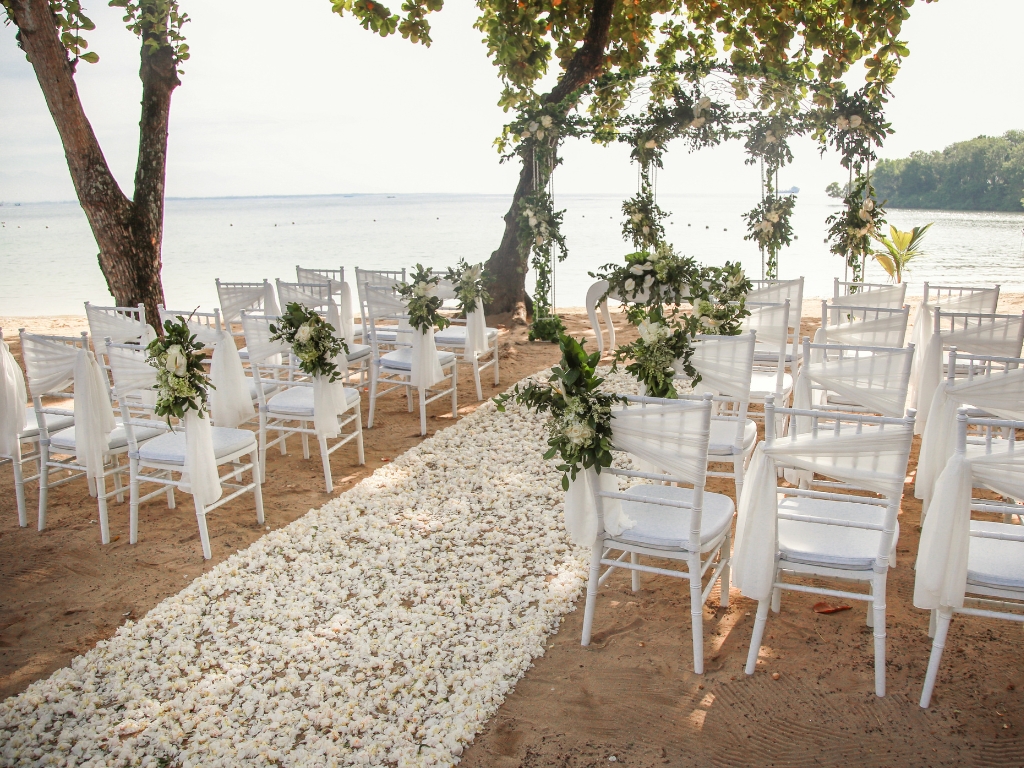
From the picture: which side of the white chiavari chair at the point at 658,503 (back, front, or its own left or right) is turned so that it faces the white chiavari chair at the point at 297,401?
left

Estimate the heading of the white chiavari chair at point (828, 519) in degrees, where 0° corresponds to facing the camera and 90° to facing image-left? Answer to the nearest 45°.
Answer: approximately 180°

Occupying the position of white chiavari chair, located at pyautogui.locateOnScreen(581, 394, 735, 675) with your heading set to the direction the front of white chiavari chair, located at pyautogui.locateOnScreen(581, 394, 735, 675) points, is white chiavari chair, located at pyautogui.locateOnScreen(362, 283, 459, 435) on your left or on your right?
on your left

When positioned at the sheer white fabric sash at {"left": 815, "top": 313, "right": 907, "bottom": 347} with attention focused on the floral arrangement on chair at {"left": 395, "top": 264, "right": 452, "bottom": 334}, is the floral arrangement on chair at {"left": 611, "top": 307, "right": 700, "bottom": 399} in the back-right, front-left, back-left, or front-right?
front-left

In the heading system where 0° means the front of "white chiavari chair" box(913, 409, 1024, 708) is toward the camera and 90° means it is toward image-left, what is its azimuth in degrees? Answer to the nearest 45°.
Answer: approximately 180°

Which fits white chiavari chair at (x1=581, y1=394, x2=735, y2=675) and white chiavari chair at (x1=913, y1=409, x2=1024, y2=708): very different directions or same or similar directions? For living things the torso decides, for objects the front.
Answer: same or similar directions

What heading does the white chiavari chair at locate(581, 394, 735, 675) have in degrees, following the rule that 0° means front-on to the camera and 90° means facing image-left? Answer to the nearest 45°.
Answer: approximately 225°

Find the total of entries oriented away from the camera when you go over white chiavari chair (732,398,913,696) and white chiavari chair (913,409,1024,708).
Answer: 2

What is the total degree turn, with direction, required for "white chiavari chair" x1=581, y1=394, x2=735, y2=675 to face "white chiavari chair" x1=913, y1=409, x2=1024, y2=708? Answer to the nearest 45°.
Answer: approximately 45° to its right

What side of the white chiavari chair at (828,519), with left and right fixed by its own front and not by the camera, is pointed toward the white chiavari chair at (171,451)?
left

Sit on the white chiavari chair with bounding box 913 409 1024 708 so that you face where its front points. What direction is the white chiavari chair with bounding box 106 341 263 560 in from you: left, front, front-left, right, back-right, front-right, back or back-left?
left

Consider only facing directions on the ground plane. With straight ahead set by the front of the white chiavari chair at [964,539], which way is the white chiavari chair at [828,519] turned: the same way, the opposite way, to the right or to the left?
the same way

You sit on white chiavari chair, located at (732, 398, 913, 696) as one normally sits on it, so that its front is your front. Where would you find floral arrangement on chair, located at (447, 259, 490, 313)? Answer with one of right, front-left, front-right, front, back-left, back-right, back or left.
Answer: front-left

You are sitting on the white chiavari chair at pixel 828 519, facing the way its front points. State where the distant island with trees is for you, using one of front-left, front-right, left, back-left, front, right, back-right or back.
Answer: front

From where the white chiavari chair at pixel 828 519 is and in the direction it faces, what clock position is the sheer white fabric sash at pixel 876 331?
The sheer white fabric sash is roughly at 12 o'clock from the white chiavari chair.

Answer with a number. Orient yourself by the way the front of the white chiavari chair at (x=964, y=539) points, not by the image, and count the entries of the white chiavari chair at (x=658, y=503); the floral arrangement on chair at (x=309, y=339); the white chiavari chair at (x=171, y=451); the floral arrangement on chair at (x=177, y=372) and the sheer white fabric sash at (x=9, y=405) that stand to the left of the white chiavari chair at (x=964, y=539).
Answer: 5

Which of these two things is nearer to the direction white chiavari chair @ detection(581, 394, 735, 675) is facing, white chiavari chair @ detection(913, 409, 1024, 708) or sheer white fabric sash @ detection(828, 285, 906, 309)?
the sheer white fabric sash
